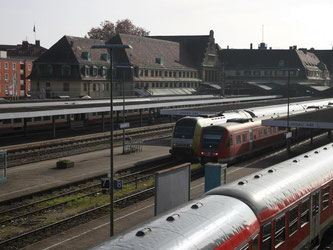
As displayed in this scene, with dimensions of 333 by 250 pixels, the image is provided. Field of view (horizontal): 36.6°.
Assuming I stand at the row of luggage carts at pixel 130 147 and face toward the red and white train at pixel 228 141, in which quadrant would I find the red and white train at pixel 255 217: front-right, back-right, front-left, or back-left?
front-right

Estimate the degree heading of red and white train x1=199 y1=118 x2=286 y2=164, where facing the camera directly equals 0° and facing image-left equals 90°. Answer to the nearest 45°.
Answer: approximately 45°

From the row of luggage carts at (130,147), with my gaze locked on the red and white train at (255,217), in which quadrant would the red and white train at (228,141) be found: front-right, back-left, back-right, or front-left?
front-left

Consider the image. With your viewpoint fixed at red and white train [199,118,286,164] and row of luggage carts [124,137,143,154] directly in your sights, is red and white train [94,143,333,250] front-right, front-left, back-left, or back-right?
back-left

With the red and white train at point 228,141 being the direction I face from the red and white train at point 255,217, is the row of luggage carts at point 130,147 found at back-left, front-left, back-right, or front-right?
front-left

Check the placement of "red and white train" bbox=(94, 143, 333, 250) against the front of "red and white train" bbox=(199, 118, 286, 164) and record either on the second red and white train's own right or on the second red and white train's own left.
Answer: on the second red and white train's own left
